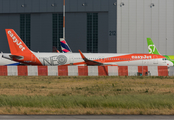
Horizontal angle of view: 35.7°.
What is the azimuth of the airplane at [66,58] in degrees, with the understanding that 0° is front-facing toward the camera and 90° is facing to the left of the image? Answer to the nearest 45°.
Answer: approximately 270°

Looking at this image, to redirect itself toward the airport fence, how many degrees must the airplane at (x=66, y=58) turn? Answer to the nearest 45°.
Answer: approximately 90° to its right
